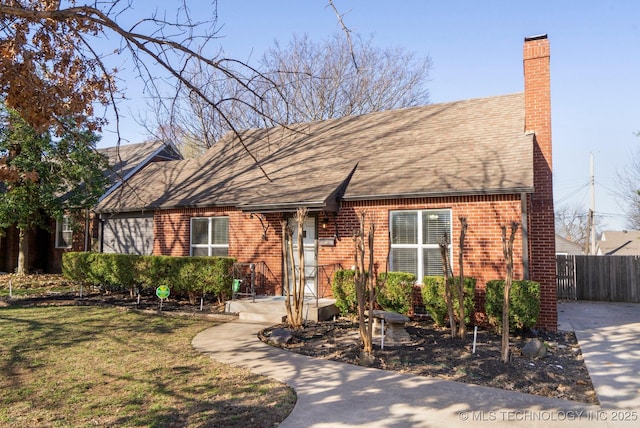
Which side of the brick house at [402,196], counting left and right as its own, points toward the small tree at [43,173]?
right

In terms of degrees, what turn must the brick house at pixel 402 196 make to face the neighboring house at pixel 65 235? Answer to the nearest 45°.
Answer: approximately 90° to its right

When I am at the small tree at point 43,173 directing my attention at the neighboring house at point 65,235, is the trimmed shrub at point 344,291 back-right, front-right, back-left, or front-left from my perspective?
back-right

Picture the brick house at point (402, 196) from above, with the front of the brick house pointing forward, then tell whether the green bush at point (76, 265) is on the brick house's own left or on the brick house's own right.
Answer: on the brick house's own right

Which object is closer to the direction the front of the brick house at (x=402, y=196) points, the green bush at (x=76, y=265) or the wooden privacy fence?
the green bush

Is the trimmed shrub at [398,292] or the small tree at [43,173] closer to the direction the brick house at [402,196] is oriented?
the trimmed shrub

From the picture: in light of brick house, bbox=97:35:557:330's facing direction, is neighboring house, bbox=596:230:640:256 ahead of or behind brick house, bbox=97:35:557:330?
behind

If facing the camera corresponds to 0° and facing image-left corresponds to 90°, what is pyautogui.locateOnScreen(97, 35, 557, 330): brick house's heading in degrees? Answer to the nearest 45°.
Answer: approximately 45°

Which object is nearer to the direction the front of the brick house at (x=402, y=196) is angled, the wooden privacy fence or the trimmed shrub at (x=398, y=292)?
the trimmed shrub
